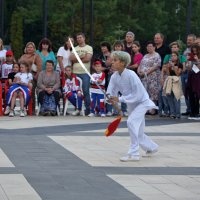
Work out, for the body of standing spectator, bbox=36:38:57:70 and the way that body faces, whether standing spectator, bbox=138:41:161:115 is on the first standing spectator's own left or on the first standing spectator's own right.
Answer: on the first standing spectator's own left

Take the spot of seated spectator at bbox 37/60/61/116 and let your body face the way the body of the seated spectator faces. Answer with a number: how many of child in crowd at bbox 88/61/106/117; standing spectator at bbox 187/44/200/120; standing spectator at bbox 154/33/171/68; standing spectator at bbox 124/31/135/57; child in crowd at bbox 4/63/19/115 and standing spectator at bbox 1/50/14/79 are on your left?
4

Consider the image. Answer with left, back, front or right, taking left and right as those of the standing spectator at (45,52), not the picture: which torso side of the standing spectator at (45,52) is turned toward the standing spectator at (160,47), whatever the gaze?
left

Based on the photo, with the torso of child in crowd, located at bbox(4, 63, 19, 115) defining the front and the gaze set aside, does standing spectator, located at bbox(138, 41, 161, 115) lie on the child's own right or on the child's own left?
on the child's own left
